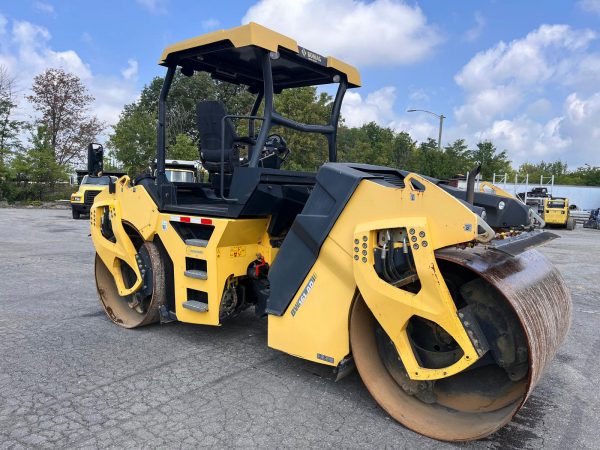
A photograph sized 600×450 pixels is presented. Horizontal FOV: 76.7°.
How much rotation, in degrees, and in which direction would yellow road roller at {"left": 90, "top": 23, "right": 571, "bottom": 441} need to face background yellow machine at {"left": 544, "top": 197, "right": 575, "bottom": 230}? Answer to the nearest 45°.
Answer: approximately 90° to its left

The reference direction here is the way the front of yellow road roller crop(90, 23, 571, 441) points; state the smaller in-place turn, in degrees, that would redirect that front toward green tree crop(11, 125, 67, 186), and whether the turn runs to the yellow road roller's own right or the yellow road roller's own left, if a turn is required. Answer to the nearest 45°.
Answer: approximately 180°

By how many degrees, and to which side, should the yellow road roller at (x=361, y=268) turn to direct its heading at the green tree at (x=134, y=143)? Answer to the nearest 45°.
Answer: approximately 180°

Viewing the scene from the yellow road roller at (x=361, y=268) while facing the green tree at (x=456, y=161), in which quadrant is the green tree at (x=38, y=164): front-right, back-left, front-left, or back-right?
front-left

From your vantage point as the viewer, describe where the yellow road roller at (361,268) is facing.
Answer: facing the viewer and to the right of the viewer

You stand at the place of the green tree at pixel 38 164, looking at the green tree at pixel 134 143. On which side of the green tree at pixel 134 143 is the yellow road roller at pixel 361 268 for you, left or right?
right

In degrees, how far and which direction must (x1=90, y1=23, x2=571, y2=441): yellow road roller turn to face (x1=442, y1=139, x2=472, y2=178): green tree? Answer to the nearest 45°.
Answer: approximately 135° to its left

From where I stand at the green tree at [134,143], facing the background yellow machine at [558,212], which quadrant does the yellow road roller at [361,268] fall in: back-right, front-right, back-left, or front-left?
front-right

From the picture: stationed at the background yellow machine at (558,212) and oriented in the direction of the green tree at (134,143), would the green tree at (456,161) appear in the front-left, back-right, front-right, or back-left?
front-right
